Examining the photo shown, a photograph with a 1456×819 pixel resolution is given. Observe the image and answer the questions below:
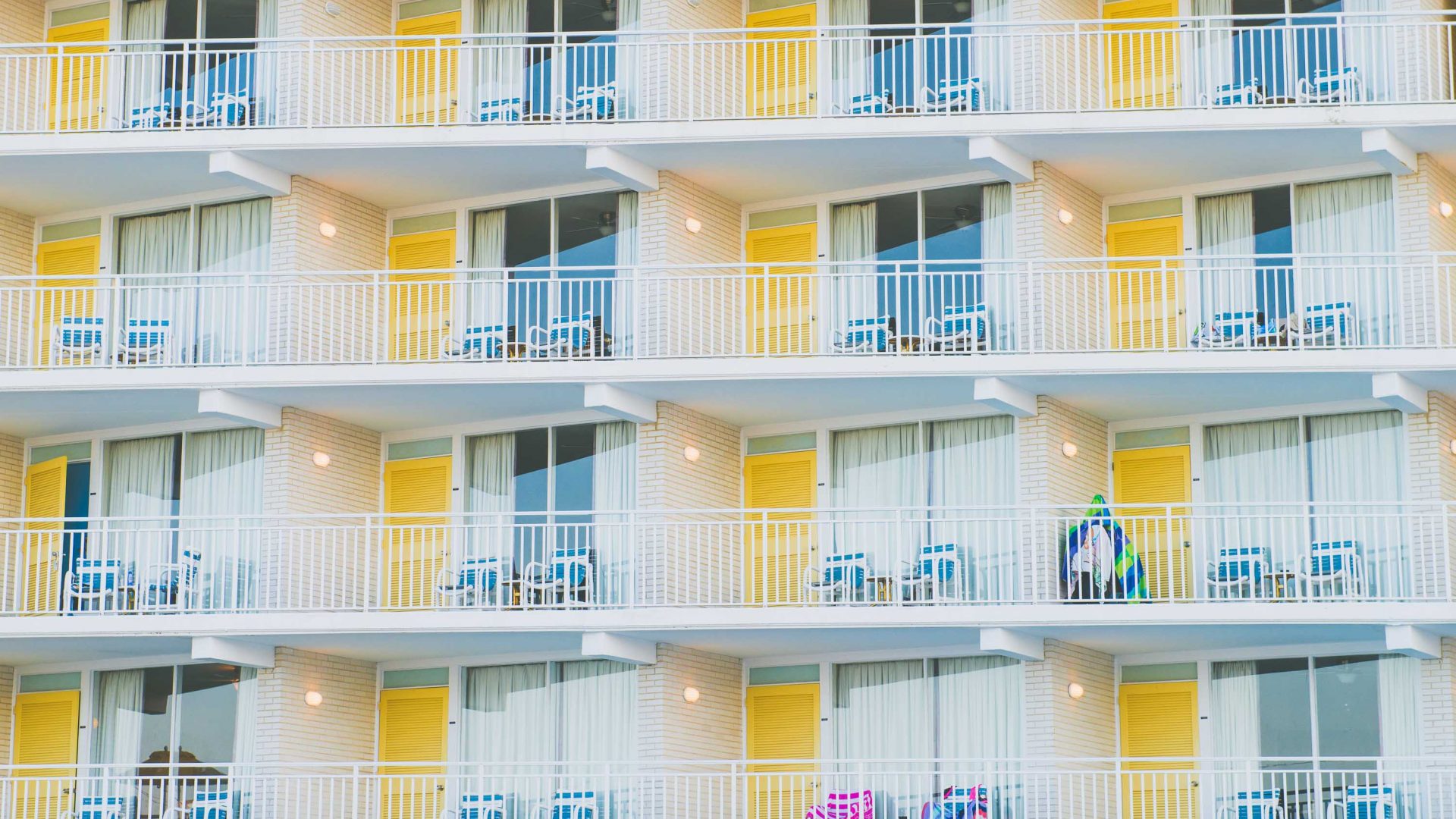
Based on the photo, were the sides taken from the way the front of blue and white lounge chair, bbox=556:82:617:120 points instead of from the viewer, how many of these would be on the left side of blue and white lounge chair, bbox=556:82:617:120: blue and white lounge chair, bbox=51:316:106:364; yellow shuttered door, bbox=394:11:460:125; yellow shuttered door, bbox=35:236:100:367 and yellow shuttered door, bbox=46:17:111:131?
0

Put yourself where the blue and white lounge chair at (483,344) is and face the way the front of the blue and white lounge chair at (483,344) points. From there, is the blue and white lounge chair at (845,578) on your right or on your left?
on your left

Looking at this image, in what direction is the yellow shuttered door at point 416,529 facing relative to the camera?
toward the camera

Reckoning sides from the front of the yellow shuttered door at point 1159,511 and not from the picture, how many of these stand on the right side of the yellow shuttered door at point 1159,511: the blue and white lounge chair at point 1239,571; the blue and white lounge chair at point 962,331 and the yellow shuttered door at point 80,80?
2

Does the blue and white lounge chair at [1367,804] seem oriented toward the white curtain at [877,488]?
no

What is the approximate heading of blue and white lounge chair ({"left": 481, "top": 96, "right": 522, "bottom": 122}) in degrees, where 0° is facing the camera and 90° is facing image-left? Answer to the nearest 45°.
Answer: approximately 45°

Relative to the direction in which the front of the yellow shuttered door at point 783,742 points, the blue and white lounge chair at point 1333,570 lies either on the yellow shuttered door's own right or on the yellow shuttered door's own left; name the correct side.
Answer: on the yellow shuttered door's own left

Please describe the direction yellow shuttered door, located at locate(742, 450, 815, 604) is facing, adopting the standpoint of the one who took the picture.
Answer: facing the viewer

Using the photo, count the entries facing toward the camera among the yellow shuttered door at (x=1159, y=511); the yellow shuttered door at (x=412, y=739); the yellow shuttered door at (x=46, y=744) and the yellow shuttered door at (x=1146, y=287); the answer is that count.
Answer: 4

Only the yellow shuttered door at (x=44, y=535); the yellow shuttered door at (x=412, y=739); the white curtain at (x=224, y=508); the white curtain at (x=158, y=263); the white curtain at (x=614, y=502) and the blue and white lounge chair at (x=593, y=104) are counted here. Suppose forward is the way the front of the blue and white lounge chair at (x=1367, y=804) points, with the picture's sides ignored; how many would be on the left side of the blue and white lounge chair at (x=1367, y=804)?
0

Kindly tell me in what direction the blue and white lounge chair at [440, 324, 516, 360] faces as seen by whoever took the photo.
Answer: facing the viewer and to the left of the viewer

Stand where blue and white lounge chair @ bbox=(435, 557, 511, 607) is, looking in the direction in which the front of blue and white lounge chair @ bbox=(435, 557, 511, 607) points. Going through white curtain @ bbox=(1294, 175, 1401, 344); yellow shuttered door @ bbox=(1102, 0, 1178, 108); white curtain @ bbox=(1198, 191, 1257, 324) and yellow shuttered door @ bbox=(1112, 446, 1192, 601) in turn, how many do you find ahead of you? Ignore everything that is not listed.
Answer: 0
